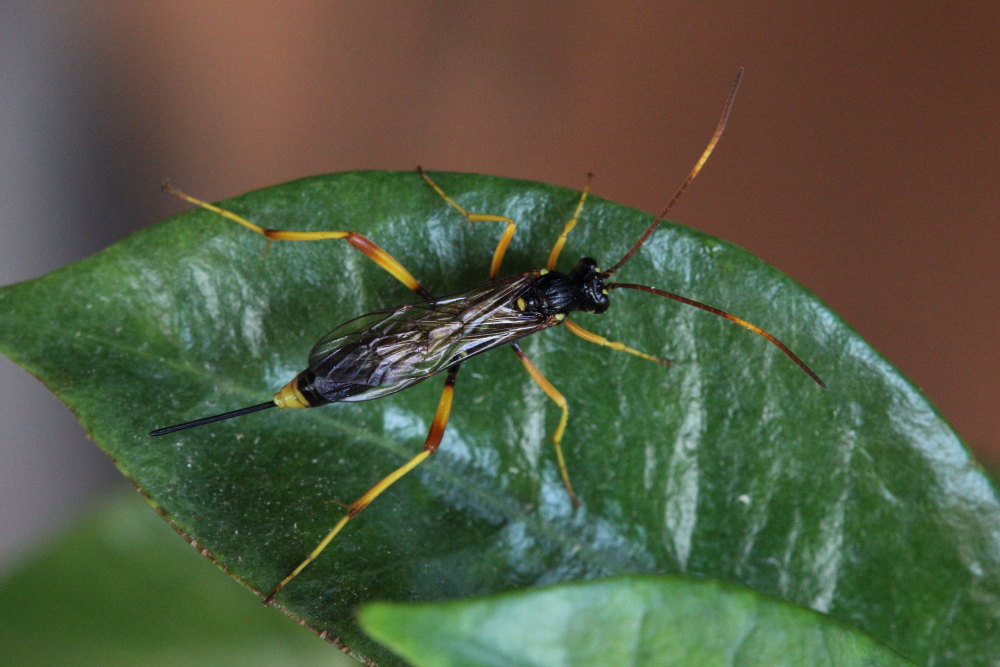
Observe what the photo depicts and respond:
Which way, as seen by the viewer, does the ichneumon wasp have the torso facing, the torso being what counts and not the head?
to the viewer's right

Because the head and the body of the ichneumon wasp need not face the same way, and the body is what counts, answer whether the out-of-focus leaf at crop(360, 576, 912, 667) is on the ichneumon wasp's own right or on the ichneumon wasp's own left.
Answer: on the ichneumon wasp's own right
